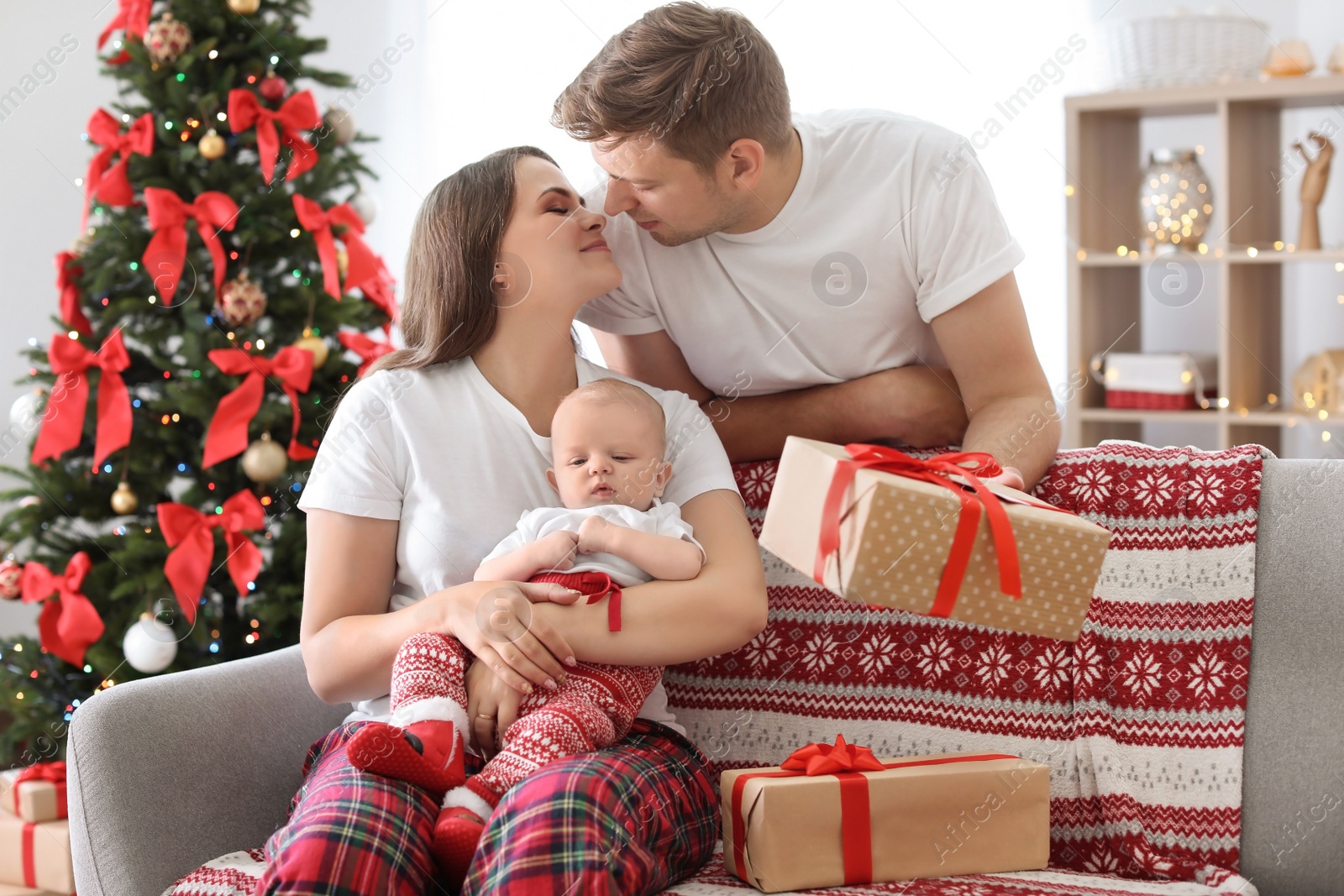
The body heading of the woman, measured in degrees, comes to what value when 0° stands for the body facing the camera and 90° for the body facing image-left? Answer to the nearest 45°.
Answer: approximately 0°

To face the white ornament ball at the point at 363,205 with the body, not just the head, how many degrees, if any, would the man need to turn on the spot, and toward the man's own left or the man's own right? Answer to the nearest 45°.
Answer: approximately 90° to the man's own right

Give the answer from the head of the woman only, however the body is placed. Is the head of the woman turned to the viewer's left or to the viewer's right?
to the viewer's right

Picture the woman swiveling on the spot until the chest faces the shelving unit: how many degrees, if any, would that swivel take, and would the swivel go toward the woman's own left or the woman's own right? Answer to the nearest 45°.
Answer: approximately 135° to the woman's own left

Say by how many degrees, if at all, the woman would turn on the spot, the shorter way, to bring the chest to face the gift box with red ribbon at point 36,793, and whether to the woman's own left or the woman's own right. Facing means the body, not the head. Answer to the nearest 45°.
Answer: approximately 135° to the woman's own right

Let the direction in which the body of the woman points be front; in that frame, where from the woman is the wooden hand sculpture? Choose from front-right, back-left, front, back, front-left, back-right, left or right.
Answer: back-left

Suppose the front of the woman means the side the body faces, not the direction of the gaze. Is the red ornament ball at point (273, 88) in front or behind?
behind

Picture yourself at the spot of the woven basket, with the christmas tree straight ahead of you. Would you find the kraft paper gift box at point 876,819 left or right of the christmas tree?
left

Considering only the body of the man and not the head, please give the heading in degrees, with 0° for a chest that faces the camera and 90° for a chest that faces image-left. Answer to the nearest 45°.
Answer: approximately 45°

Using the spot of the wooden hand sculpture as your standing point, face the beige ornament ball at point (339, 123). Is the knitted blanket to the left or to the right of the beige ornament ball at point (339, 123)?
left
